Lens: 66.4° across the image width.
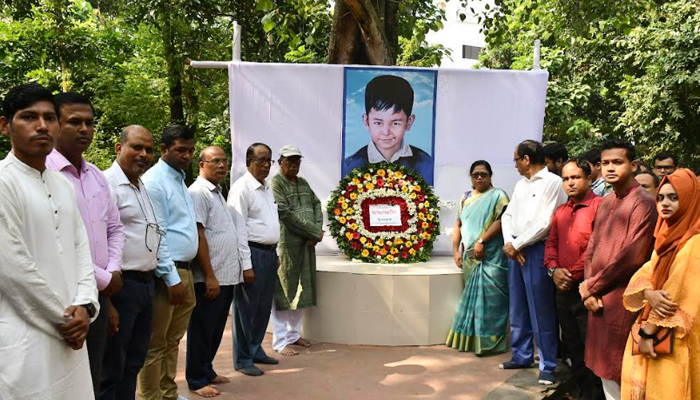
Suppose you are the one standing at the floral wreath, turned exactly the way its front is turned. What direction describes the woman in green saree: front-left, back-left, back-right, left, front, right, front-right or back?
front-left

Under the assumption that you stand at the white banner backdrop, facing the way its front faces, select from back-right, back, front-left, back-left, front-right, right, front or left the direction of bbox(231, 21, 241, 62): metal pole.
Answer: right

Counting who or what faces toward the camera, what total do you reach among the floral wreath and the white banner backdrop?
2

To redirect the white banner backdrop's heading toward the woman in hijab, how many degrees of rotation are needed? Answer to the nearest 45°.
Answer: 0° — it already faces them

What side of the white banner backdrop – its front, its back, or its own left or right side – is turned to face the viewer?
front

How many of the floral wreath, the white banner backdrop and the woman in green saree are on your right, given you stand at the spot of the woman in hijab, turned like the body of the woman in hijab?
3

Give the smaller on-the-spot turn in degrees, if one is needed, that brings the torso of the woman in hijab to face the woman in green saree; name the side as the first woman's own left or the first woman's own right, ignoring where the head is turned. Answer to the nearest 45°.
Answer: approximately 90° to the first woman's own right

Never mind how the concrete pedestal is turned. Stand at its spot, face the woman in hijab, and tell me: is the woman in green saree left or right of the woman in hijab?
left
